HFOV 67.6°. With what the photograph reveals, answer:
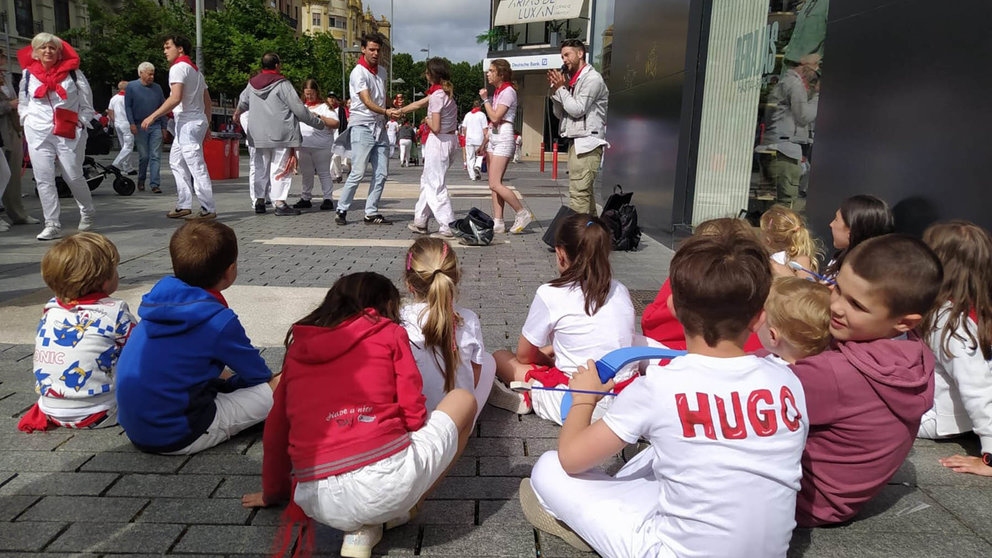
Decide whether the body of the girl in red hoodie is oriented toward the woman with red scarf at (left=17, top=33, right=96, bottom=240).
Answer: no

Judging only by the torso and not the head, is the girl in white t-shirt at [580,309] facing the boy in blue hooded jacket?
no

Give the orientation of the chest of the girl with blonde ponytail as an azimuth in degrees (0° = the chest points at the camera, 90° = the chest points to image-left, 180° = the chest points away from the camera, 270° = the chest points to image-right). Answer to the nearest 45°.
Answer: approximately 180°

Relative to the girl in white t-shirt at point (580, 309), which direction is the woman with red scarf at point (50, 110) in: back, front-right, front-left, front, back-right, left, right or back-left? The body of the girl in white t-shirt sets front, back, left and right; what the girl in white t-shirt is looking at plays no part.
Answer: front

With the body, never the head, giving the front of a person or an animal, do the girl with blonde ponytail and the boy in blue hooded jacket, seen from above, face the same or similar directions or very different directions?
same or similar directions

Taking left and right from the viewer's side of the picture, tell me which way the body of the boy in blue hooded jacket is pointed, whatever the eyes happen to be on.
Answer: facing away from the viewer and to the right of the viewer

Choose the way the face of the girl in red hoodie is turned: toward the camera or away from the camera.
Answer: away from the camera

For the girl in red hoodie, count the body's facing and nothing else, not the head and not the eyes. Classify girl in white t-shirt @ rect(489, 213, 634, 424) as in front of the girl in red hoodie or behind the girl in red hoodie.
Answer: in front

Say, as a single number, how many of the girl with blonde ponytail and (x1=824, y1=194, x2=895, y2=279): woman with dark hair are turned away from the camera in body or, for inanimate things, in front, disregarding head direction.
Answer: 1

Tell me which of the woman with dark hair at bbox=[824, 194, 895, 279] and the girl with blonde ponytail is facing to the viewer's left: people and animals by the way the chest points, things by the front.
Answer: the woman with dark hair

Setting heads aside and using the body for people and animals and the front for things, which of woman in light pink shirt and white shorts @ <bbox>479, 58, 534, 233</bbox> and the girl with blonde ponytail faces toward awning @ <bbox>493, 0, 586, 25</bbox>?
the girl with blonde ponytail

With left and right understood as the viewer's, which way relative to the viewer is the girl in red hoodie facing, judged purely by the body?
facing away from the viewer and to the right of the viewer

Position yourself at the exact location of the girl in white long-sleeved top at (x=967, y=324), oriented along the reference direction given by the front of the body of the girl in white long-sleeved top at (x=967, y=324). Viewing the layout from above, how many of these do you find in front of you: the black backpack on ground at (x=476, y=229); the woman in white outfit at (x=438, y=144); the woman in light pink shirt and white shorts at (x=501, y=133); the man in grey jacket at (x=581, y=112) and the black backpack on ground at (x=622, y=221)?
5

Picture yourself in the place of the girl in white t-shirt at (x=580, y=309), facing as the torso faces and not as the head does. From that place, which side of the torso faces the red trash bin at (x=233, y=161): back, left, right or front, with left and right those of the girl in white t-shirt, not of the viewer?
front

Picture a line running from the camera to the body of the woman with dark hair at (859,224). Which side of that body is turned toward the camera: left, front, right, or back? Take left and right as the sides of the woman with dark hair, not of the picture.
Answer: left
